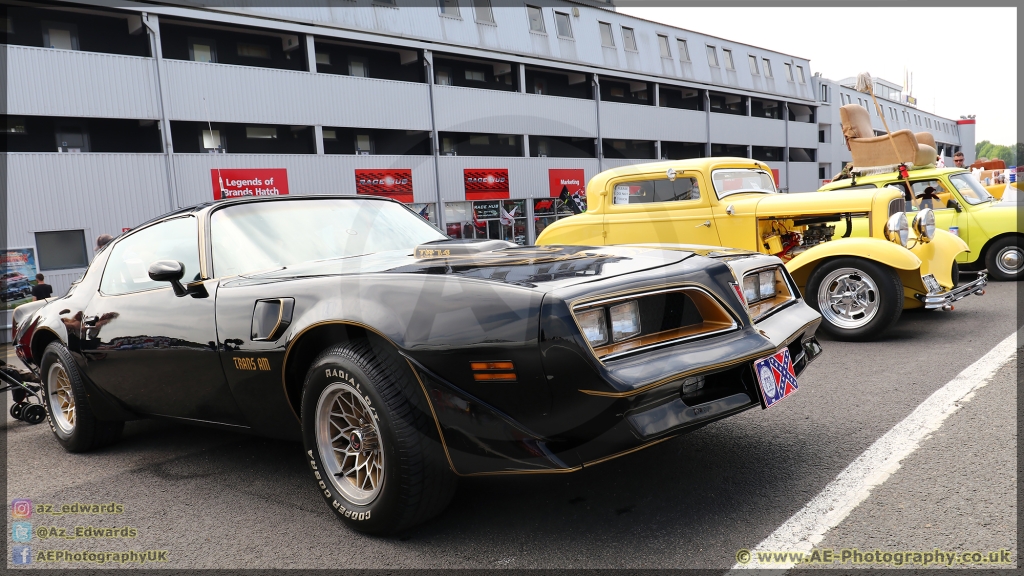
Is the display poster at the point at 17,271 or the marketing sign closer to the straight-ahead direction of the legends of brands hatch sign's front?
the display poster

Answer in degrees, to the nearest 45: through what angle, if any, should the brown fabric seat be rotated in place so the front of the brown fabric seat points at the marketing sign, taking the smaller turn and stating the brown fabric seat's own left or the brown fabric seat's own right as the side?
approximately 135° to the brown fabric seat's own left

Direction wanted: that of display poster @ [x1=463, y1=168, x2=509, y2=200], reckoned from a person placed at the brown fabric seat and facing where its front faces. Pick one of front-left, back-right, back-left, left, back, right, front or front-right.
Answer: back-left

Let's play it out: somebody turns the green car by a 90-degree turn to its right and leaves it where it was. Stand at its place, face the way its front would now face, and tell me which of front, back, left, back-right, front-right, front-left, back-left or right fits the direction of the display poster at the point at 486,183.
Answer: right

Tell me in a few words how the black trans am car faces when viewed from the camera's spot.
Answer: facing the viewer and to the right of the viewer

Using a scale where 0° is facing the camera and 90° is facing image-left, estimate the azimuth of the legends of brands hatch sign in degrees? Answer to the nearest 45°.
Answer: approximately 0°

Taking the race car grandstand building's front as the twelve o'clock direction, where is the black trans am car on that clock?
The black trans am car is roughly at 1 o'clock from the race car grandstand building.

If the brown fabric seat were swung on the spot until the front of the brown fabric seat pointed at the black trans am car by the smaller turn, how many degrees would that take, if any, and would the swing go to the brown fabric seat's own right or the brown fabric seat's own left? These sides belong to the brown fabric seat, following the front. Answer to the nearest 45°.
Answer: approximately 90° to the brown fabric seat's own right

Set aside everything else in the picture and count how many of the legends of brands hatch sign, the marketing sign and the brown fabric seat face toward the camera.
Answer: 2

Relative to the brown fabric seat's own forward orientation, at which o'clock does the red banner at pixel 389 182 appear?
The red banner is roughly at 7 o'clock from the brown fabric seat.

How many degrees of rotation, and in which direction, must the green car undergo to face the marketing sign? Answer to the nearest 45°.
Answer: approximately 180°

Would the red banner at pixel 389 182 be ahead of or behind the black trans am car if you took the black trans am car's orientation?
behind
